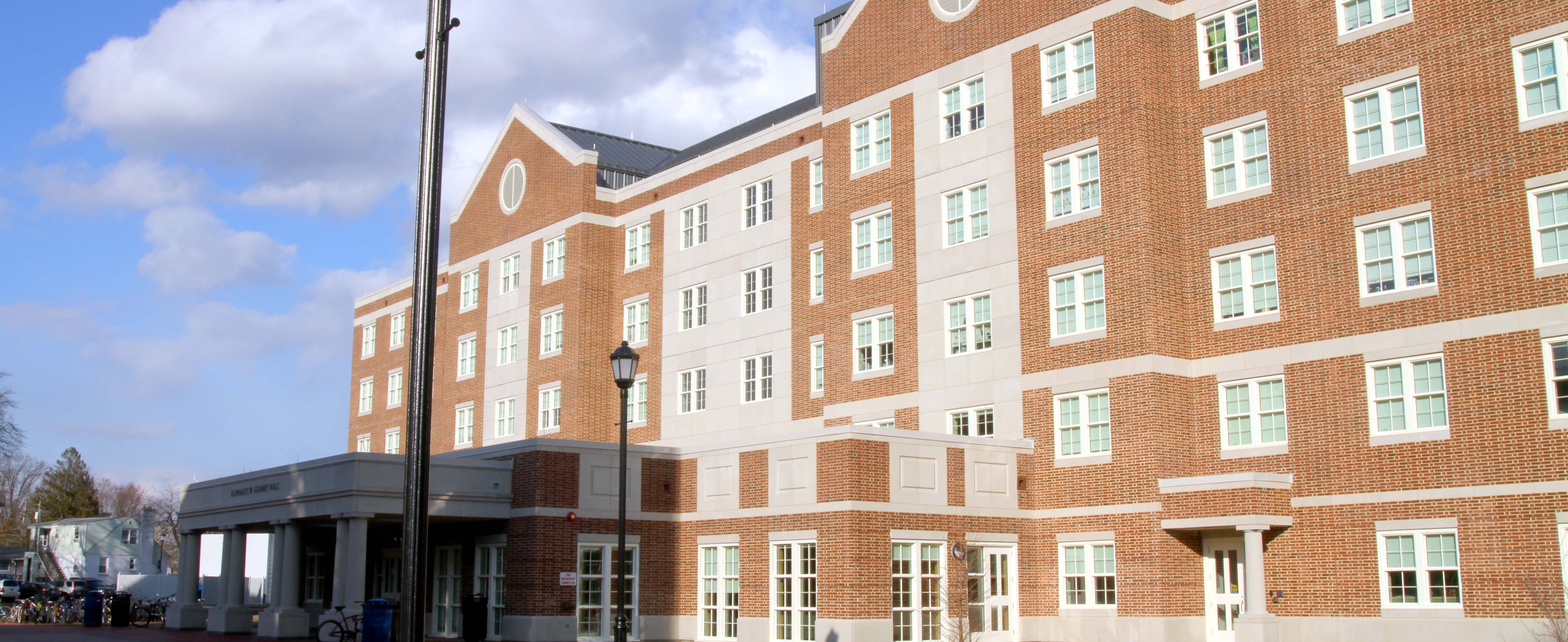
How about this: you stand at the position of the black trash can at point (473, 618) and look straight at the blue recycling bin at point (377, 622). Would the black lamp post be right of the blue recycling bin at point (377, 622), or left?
left

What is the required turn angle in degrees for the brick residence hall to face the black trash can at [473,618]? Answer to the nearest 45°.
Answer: approximately 45° to its right

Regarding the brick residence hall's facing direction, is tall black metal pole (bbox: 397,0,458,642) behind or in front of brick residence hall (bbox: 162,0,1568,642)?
in front

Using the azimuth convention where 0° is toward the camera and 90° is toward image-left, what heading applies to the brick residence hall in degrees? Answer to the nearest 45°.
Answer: approximately 45°

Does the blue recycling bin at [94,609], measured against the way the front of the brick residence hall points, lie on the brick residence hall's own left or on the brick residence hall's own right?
on the brick residence hall's own right

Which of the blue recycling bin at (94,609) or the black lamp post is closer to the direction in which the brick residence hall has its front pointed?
the black lamp post

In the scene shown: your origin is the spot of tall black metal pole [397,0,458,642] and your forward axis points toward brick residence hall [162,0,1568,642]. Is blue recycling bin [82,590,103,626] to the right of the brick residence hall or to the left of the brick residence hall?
left
